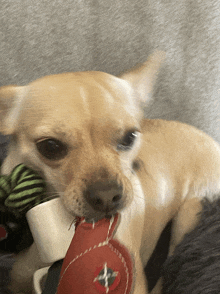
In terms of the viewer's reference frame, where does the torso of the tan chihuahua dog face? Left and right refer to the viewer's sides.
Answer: facing the viewer and to the left of the viewer
